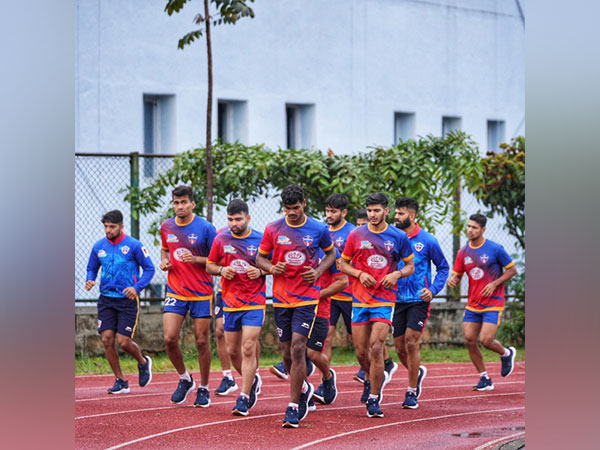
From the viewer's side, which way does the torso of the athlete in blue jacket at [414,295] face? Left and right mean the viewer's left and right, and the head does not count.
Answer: facing the viewer and to the left of the viewer

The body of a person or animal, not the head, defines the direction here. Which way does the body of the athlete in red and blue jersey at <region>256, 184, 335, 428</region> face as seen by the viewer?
toward the camera

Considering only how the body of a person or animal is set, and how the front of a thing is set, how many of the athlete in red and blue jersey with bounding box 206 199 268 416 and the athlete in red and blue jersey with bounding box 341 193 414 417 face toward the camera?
2

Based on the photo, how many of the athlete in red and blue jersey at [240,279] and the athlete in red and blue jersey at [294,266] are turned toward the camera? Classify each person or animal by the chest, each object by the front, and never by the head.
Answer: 2

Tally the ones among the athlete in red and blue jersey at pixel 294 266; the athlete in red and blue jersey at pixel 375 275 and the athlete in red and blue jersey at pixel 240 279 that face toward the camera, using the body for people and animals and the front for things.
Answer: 3

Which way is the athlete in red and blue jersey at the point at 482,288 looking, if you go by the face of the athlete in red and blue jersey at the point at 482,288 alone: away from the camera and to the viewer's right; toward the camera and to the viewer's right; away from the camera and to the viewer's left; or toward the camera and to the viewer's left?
toward the camera and to the viewer's left

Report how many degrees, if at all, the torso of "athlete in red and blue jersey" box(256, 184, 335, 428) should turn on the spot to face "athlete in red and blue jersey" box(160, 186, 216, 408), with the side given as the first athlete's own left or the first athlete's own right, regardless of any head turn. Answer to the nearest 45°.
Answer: approximately 135° to the first athlete's own right

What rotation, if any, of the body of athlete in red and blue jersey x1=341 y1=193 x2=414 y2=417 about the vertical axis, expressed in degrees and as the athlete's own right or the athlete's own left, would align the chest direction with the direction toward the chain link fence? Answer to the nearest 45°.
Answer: approximately 135° to the athlete's own right

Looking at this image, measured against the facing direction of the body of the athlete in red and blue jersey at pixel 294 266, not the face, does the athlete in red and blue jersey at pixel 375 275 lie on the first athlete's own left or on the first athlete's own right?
on the first athlete's own left

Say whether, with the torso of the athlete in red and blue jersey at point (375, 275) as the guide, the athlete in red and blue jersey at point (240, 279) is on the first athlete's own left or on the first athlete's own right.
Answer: on the first athlete's own right

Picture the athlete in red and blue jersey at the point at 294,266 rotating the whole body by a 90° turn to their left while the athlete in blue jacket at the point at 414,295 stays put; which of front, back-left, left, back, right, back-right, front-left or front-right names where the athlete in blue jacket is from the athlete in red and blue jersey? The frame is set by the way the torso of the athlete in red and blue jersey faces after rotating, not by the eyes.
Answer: front-left

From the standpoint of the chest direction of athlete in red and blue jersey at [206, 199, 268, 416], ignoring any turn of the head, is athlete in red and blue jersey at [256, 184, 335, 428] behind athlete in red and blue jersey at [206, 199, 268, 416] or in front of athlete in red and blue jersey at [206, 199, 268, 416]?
in front

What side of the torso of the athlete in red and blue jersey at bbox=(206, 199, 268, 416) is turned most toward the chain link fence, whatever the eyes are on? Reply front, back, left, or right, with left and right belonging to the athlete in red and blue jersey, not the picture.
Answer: back

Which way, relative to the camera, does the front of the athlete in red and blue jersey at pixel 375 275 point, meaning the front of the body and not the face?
toward the camera

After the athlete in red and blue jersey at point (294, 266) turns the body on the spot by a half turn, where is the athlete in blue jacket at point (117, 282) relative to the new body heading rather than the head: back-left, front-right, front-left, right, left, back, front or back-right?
front-left
